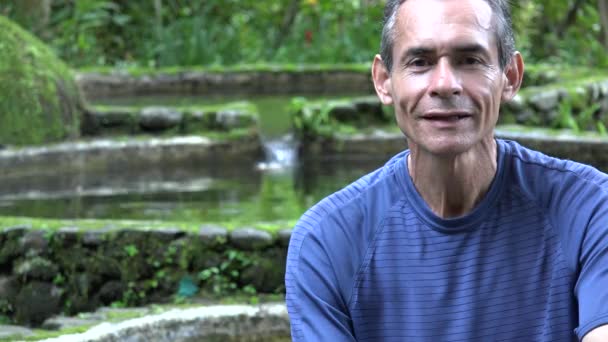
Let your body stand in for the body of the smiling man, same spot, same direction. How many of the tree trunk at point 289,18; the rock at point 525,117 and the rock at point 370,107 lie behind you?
3

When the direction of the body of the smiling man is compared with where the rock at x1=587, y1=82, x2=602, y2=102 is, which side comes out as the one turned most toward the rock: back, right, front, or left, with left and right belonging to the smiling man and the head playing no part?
back

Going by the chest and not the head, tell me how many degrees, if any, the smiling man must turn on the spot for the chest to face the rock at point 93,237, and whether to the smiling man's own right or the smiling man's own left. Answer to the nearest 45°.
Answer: approximately 135° to the smiling man's own right

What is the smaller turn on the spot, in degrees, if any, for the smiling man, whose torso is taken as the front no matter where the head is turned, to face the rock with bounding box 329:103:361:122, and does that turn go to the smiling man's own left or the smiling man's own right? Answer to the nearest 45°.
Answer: approximately 180°

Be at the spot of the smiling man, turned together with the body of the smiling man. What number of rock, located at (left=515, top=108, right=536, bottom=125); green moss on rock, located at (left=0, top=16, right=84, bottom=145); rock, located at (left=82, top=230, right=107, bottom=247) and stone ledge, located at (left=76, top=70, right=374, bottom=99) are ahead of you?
0

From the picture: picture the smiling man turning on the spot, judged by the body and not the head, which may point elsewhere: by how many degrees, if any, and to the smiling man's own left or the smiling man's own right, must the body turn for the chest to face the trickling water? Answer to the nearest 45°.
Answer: approximately 180°

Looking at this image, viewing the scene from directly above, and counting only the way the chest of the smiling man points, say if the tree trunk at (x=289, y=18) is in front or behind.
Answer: behind

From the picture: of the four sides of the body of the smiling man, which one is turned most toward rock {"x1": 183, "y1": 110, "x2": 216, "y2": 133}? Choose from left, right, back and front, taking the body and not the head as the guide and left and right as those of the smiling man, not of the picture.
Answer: back

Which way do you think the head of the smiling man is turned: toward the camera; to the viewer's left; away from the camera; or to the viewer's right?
toward the camera

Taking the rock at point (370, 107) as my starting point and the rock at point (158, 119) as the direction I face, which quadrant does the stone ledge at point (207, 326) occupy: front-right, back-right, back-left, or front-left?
front-left

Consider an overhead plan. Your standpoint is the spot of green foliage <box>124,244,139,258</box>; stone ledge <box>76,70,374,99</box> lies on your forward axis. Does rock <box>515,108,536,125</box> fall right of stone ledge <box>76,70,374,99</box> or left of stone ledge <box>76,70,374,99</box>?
right

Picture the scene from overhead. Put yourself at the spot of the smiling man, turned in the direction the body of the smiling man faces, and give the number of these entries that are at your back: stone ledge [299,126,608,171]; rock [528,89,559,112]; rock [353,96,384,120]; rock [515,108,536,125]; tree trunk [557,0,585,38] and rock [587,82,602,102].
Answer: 6

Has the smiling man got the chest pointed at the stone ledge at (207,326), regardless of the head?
no

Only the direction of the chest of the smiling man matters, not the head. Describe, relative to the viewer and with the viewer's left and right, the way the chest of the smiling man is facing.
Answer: facing the viewer

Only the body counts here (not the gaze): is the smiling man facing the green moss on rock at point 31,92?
no

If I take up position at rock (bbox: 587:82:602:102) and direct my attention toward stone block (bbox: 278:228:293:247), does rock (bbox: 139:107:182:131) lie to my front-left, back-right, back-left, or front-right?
front-right

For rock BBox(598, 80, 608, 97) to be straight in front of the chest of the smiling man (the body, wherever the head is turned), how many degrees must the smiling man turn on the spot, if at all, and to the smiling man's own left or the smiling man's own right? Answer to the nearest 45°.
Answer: approximately 180°

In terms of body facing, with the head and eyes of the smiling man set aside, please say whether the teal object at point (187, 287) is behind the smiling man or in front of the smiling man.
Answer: behind

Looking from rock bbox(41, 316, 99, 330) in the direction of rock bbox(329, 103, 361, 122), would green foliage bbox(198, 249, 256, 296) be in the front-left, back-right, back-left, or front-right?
front-right
